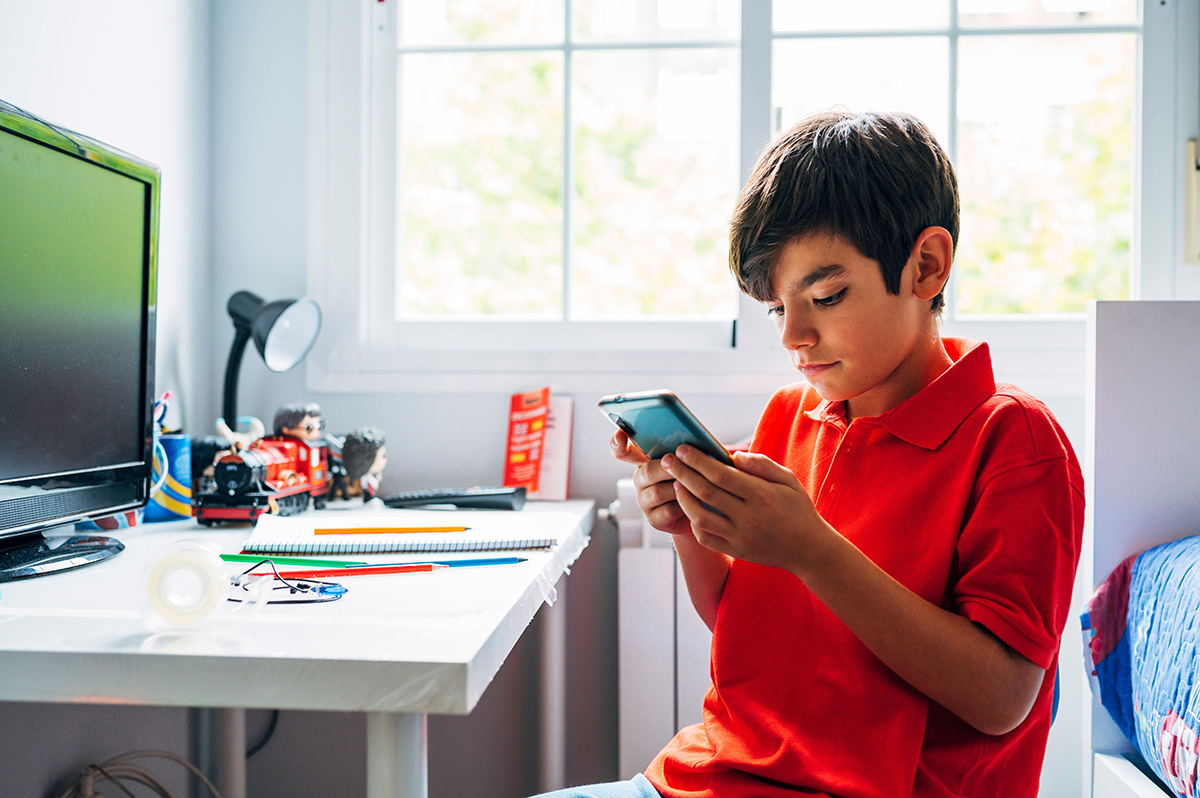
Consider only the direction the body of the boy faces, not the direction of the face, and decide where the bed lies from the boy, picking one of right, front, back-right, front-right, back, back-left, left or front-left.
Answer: back

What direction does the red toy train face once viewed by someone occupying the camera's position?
facing the viewer and to the left of the viewer

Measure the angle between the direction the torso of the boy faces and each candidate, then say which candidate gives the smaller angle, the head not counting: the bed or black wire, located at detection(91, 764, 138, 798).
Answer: the black wire

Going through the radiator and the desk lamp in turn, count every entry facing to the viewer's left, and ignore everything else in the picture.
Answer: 0

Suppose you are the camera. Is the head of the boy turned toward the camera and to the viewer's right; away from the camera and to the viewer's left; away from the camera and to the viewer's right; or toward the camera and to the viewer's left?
toward the camera and to the viewer's left

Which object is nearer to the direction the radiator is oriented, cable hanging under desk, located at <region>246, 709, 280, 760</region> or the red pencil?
the red pencil

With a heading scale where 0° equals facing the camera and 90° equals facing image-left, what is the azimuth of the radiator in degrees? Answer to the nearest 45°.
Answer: approximately 0°

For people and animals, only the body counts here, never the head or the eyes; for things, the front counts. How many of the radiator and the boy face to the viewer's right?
0

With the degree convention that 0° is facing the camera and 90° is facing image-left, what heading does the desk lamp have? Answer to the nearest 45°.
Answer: approximately 315°

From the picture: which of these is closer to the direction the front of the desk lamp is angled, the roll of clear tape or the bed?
the bed

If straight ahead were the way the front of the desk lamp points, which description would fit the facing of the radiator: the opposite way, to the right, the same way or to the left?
to the right

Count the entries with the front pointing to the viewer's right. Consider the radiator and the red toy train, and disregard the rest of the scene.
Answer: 0
